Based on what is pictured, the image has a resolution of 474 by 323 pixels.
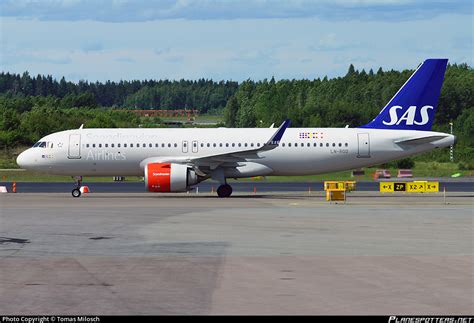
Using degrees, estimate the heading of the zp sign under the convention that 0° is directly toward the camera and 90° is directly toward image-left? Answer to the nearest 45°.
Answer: approximately 0°

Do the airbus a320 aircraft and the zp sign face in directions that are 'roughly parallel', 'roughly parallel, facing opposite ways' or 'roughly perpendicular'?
roughly perpendicular

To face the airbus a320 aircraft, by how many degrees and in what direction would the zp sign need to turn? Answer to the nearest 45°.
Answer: approximately 90° to its right

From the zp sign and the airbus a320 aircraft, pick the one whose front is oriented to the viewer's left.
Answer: the airbus a320 aircraft

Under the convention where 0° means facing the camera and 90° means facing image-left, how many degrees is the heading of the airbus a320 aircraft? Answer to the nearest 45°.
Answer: approximately 90°

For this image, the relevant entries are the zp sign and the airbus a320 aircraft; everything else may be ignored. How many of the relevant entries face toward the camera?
1

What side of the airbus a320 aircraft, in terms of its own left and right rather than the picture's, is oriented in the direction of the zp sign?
back
